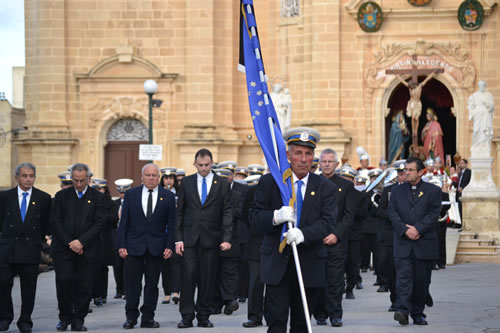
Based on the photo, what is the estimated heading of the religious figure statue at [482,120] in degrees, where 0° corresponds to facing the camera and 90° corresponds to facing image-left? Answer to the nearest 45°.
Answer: approximately 0°

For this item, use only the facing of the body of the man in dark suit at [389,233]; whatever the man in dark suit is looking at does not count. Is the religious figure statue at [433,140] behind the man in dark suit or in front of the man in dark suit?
behind

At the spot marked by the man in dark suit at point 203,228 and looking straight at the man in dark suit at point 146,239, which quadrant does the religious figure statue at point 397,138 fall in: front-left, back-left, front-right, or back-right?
back-right

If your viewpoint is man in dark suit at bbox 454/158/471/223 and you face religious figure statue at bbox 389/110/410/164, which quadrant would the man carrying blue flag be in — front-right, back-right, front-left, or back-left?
back-left

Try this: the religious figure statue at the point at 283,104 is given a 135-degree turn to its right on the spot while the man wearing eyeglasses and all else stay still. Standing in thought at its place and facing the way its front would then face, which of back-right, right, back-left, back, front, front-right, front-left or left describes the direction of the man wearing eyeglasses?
back-left

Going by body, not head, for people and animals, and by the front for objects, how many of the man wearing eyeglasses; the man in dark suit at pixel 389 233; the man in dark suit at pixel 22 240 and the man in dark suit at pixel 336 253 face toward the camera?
4

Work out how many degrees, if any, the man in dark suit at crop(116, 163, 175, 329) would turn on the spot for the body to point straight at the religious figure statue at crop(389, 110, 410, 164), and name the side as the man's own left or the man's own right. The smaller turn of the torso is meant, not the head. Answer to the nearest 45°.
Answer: approximately 135° to the man's own left

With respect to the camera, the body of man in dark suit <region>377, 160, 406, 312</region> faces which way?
toward the camera

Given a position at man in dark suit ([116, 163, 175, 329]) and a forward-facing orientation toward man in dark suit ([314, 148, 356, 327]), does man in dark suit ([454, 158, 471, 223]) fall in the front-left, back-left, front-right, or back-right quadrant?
front-left

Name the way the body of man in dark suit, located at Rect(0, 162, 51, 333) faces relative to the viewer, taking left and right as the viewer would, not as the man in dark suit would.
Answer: facing the viewer

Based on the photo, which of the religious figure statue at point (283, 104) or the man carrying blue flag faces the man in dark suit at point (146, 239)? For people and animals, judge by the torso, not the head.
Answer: the religious figure statue

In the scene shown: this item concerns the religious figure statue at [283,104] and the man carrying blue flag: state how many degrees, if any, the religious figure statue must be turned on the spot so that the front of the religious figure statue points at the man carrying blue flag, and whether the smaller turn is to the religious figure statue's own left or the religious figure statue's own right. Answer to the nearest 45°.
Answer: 0° — it already faces them

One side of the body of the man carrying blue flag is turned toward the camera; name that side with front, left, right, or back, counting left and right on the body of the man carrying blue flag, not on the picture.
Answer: front
